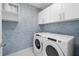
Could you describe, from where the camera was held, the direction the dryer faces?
facing the viewer and to the left of the viewer

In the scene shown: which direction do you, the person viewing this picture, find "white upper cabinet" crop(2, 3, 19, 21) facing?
facing the viewer and to the right of the viewer

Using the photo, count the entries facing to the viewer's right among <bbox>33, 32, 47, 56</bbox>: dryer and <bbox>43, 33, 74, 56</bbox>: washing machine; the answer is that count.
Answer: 0

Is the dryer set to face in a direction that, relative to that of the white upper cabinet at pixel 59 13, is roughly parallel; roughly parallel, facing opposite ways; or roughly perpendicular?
roughly parallel

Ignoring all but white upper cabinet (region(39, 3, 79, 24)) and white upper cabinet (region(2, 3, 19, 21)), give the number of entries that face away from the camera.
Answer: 0

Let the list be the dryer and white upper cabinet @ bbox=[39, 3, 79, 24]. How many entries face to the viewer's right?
0

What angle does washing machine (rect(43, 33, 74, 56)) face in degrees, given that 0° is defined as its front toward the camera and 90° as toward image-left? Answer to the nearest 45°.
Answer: approximately 45°
